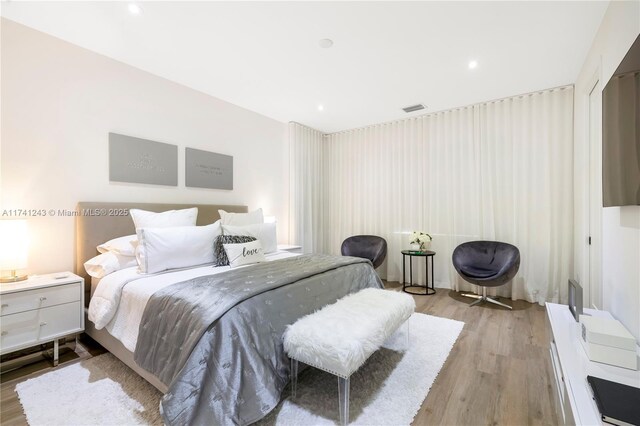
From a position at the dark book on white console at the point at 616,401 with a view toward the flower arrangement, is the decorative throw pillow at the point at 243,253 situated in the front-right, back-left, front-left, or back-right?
front-left

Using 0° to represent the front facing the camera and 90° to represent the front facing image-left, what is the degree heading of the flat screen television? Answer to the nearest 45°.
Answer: approximately 90°

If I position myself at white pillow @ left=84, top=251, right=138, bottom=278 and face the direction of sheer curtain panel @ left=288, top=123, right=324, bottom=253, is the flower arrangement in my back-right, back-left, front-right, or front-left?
front-right

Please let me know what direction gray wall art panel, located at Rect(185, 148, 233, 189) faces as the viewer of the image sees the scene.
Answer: facing the viewer and to the right of the viewer

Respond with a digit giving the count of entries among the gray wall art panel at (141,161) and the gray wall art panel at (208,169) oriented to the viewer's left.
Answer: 0

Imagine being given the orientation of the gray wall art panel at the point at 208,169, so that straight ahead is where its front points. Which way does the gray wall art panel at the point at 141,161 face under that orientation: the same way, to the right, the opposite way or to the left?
the same way
